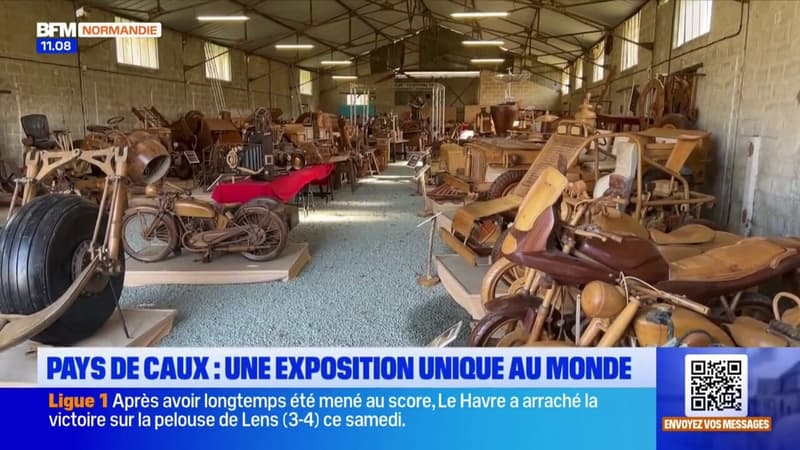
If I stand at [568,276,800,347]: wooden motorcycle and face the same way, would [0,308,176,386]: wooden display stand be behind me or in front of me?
in front

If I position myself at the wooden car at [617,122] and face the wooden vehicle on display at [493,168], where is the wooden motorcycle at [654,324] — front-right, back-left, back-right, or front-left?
front-left

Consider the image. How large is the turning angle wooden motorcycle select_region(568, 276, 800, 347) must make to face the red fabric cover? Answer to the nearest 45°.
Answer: approximately 45° to its right

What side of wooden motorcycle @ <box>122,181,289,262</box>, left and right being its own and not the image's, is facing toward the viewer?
left

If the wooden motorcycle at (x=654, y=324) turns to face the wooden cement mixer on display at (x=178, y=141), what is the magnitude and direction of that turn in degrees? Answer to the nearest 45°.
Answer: approximately 45° to its right

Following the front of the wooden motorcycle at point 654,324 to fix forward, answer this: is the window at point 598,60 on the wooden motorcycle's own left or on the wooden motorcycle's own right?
on the wooden motorcycle's own right

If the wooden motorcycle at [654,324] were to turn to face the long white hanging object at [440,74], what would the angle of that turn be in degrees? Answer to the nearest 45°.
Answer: approximately 45° to its right

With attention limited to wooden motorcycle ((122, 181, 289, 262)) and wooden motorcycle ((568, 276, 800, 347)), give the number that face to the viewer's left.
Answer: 2

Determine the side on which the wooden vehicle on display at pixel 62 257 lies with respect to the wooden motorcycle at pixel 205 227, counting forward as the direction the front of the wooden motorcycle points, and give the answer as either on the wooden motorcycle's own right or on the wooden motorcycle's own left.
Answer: on the wooden motorcycle's own left

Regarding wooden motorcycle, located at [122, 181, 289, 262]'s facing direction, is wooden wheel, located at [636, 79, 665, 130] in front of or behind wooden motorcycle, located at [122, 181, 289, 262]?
behind

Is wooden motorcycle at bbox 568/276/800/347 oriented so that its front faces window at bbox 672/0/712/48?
no

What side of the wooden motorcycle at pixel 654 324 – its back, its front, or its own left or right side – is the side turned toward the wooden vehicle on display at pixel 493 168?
right

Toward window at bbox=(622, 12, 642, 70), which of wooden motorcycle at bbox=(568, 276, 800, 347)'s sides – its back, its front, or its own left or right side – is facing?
right

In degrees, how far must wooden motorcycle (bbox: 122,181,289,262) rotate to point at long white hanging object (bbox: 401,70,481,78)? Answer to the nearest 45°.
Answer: approximately 135° to its right

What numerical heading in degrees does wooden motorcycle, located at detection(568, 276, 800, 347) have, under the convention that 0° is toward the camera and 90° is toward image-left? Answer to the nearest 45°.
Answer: approximately 90°

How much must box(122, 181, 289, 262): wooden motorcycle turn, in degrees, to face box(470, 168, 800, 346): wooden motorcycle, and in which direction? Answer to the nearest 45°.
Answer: approximately 135° to its left

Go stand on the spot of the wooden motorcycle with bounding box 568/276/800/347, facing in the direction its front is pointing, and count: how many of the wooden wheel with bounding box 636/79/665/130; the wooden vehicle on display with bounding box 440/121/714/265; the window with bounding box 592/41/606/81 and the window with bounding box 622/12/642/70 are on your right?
4

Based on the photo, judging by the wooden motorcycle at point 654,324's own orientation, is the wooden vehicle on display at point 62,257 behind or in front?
in front
